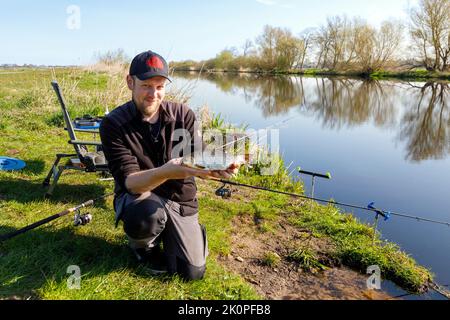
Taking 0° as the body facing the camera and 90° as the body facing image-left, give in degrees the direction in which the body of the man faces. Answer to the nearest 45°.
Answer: approximately 315°

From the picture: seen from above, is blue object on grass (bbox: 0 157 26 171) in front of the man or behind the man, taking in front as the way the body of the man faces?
behind

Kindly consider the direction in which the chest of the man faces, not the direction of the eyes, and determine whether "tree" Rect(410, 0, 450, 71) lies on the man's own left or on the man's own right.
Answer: on the man's own left
